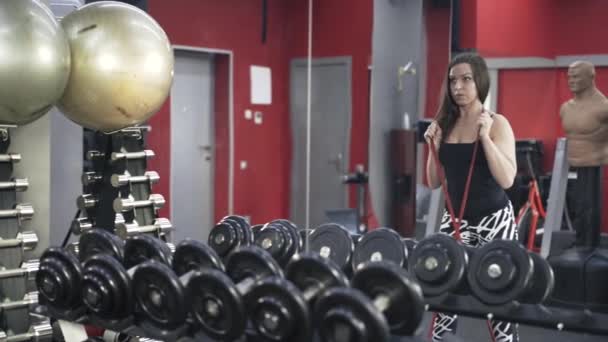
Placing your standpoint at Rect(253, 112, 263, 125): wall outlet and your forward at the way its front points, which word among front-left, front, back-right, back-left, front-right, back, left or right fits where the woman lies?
front

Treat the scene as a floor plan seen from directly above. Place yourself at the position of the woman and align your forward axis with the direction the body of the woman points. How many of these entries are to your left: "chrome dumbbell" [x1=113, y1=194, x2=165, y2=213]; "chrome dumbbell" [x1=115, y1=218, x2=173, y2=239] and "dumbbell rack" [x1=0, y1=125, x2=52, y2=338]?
0

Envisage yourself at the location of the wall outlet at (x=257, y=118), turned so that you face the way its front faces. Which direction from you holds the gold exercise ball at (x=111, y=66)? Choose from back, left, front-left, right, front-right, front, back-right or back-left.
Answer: front

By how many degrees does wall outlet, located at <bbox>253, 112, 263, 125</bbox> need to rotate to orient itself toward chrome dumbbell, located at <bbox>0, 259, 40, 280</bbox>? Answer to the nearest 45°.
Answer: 0° — it already faces it

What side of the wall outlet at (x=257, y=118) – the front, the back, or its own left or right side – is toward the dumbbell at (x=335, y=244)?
front

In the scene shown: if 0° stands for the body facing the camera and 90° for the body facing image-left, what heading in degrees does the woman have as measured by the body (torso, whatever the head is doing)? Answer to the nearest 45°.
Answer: approximately 45°

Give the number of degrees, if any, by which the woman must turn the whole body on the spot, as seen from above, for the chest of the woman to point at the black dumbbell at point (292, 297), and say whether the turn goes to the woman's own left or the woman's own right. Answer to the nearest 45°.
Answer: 0° — they already face it

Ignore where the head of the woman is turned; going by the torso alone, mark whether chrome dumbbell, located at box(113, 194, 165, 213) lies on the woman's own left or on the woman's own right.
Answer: on the woman's own right

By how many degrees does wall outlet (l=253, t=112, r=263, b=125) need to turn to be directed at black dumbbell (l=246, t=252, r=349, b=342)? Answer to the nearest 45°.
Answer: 0° — it already faces it

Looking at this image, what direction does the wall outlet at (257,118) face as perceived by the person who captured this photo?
facing the viewer

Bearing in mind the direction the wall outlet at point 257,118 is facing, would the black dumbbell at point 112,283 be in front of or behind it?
in front

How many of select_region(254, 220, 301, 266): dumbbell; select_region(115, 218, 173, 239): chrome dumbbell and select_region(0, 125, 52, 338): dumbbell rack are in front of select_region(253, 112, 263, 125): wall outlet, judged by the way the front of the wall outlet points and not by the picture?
3

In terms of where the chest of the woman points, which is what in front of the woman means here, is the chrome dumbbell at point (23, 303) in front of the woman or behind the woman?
in front

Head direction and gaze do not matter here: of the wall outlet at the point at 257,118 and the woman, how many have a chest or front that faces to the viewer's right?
0

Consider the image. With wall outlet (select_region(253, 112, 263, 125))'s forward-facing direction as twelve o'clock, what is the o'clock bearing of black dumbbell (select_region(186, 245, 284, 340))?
The black dumbbell is roughly at 12 o'clock from the wall outlet.

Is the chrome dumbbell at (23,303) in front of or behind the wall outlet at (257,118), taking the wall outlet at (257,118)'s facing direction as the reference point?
in front
